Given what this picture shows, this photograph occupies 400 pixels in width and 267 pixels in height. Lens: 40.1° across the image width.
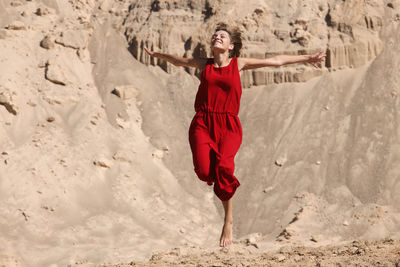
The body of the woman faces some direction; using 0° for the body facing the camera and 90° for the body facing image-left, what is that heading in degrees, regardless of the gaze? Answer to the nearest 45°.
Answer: approximately 0°

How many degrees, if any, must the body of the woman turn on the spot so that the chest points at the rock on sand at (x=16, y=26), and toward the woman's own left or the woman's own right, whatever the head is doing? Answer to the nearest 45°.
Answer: approximately 135° to the woman's own right
